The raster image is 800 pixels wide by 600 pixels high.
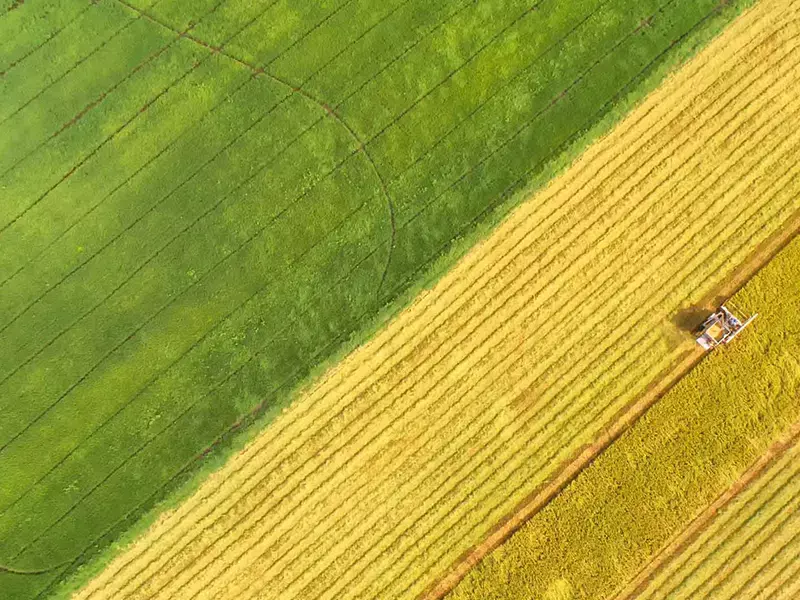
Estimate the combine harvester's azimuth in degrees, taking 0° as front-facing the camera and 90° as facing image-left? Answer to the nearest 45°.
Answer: approximately 225°
